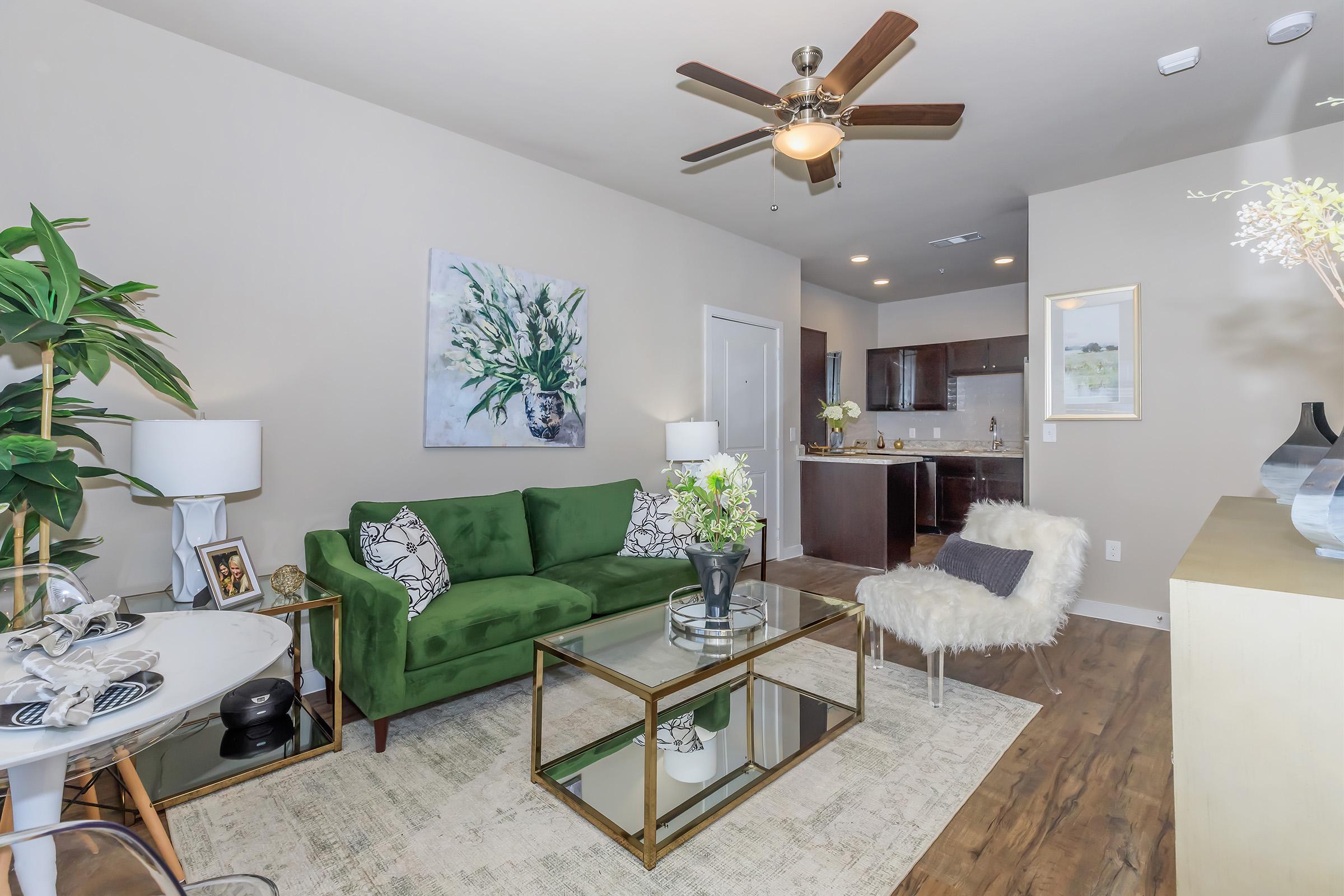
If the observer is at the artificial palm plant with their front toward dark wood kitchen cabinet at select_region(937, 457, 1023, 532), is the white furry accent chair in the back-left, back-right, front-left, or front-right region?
front-right

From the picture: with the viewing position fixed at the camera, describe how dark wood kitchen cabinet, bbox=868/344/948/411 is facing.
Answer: facing the viewer

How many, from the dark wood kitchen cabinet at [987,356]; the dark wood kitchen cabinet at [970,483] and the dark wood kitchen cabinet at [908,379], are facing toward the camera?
3

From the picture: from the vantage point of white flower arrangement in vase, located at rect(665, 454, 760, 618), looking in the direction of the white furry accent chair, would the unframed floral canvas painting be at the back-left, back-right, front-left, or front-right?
back-left

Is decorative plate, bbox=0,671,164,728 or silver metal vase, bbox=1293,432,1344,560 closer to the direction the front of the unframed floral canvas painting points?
the silver metal vase

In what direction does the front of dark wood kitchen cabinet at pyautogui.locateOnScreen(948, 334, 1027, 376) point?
toward the camera

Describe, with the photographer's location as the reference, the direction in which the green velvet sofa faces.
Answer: facing the viewer and to the right of the viewer

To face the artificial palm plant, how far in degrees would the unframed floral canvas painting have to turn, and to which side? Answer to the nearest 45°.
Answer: approximately 90° to its right

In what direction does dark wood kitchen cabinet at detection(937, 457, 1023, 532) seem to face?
toward the camera

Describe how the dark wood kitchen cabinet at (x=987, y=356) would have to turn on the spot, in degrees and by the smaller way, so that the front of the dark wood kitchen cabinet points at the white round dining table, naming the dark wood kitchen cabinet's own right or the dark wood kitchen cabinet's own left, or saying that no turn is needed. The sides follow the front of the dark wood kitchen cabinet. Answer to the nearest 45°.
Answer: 0° — it already faces it

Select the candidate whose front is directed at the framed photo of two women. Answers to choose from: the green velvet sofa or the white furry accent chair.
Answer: the white furry accent chair

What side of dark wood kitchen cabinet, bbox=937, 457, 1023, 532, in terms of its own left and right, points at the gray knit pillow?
front

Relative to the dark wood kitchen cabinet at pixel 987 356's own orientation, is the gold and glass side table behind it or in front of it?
in front

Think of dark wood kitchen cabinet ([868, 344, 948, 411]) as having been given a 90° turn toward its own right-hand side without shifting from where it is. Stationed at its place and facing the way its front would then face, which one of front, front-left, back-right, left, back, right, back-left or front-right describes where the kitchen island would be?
left
